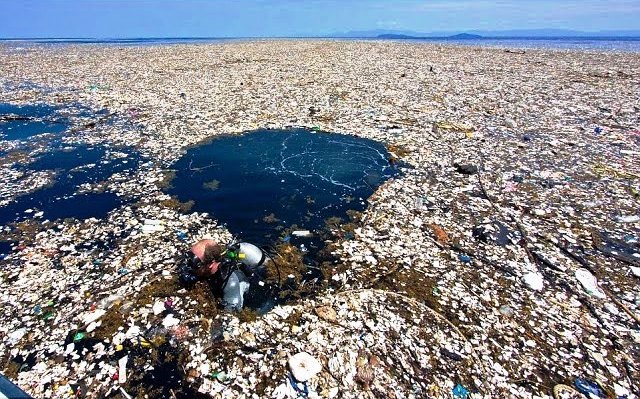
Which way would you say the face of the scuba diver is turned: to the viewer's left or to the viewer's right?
to the viewer's left

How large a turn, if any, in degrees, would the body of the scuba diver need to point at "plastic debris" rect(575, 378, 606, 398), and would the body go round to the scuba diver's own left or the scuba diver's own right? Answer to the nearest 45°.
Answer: approximately 135° to the scuba diver's own left

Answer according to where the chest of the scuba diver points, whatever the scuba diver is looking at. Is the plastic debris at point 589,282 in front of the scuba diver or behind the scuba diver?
behind

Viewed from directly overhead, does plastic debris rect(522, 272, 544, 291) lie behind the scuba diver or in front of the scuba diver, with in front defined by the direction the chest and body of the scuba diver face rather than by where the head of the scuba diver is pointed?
behind

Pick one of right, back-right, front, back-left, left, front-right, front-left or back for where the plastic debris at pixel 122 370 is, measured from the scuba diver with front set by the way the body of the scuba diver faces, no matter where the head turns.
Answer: front-left

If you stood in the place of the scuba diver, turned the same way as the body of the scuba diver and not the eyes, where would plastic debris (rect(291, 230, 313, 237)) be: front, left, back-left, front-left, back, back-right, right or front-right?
back-right

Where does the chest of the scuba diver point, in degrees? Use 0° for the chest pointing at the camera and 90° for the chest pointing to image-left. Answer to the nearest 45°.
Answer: approximately 90°

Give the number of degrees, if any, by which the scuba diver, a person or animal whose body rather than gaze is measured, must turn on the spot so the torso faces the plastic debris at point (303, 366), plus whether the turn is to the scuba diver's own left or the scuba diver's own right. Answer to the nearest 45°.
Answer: approximately 135° to the scuba diver's own left

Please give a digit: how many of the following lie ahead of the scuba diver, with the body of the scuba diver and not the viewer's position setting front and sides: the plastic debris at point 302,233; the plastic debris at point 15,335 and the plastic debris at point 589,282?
1
